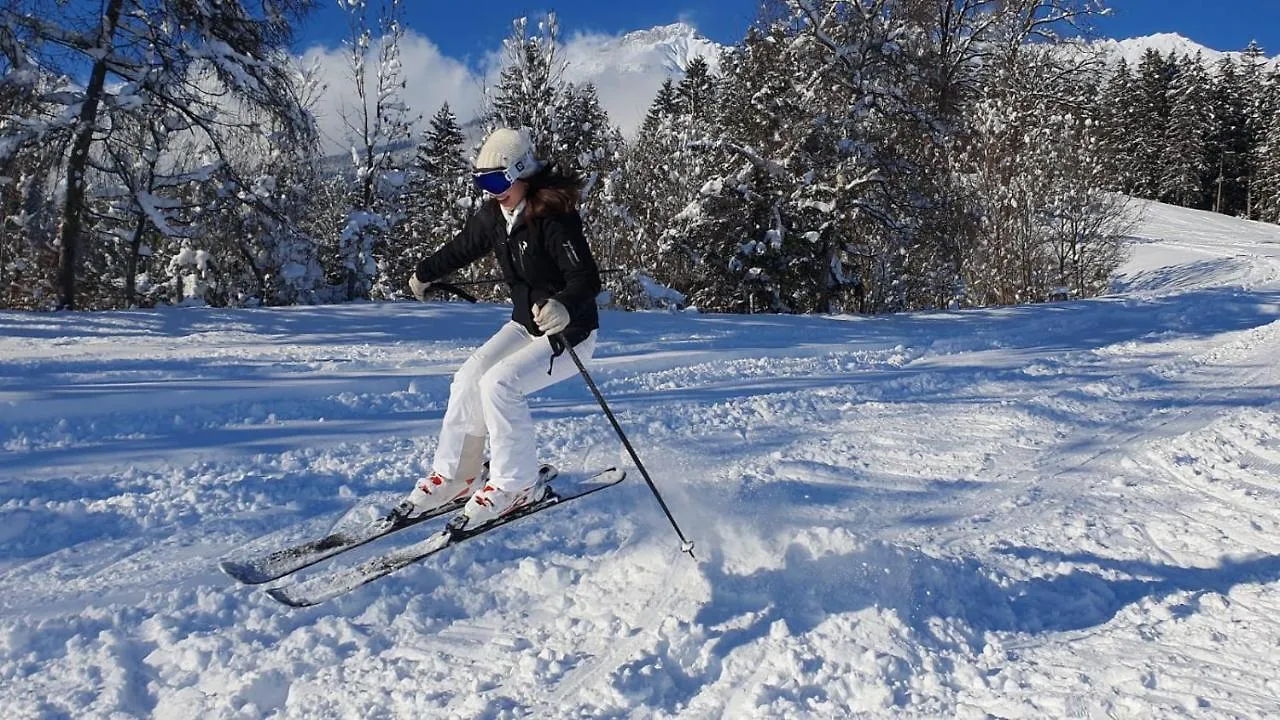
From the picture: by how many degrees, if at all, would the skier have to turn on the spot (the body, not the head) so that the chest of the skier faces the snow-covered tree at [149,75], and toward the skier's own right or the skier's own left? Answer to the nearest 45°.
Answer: approximately 90° to the skier's own right

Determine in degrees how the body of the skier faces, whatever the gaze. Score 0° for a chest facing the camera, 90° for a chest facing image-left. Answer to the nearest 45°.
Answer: approximately 45°

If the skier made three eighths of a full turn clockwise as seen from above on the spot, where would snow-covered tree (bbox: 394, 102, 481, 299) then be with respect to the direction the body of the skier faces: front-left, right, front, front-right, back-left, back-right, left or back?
front

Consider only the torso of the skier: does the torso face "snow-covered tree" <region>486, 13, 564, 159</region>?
no

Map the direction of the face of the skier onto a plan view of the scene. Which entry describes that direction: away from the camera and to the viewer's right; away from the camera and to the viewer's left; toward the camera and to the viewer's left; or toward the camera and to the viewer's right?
toward the camera and to the viewer's left
